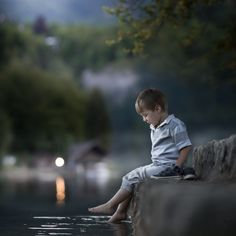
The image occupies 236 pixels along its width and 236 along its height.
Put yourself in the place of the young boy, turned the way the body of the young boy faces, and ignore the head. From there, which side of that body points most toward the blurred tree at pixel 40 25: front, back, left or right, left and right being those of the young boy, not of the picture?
right

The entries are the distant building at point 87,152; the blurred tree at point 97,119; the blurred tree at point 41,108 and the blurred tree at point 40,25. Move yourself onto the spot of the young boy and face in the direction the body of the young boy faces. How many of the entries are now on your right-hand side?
4

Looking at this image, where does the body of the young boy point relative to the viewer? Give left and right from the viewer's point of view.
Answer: facing to the left of the viewer

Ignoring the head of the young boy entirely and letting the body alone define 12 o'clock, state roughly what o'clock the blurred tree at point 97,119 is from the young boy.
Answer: The blurred tree is roughly at 3 o'clock from the young boy.

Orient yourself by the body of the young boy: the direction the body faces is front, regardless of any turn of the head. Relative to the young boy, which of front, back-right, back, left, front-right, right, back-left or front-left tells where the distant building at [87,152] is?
right

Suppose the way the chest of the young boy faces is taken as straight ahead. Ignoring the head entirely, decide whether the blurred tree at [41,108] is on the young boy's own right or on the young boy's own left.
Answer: on the young boy's own right

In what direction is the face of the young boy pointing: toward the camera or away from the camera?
toward the camera

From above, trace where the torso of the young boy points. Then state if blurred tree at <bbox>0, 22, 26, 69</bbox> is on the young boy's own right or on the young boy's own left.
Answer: on the young boy's own right
